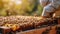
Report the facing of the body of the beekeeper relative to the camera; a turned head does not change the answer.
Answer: to the viewer's left
